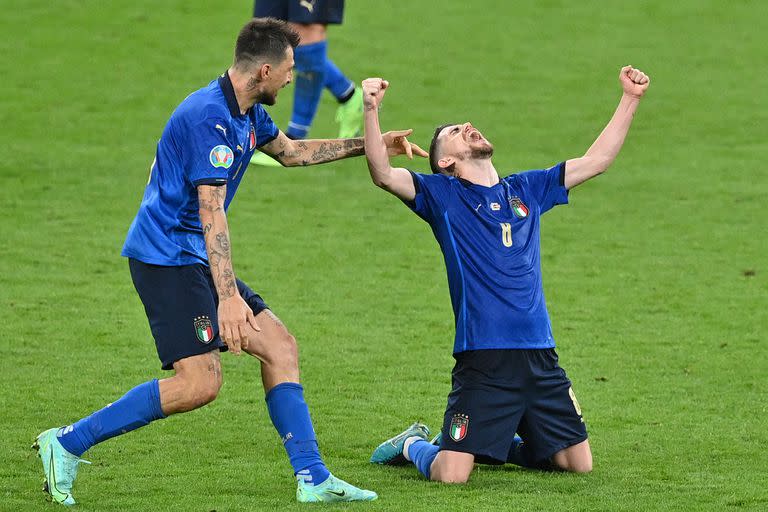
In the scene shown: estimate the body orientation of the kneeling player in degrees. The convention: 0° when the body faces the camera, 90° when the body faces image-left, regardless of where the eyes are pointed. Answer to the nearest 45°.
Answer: approximately 315°

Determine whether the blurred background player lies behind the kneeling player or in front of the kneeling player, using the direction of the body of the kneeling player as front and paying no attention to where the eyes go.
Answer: behind
